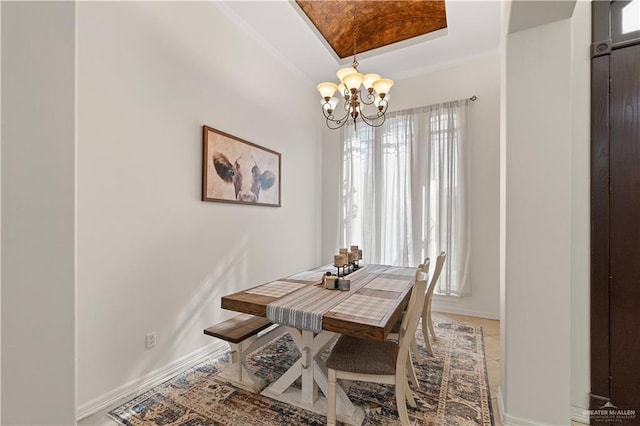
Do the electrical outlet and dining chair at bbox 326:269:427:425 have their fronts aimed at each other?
yes

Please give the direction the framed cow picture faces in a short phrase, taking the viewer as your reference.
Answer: facing the viewer and to the right of the viewer

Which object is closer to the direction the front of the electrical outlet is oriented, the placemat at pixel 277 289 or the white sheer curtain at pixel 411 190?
the placemat

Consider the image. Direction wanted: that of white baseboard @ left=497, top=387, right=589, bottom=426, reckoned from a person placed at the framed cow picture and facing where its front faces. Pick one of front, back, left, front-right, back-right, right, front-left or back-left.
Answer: front

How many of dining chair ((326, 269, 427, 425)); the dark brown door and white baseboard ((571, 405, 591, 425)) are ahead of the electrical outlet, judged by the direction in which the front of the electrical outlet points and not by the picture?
3

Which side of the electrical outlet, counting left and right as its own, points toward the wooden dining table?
front

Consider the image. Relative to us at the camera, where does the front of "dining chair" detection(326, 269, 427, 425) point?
facing to the left of the viewer

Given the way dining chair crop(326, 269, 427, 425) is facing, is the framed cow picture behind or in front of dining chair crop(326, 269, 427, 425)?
in front

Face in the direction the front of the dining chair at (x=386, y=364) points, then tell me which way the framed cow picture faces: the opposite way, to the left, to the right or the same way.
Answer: the opposite way

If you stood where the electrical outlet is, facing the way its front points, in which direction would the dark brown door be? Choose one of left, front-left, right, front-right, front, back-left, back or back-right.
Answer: front

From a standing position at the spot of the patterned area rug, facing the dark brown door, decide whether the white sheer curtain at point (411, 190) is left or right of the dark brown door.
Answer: left

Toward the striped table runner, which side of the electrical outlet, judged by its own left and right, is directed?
front

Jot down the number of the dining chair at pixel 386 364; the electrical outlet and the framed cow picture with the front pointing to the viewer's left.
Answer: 1

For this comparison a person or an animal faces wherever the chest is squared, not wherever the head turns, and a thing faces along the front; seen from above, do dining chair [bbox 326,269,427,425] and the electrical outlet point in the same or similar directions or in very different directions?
very different directions

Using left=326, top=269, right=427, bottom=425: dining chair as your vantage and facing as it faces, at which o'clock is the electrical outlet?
The electrical outlet is roughly at 12 o'clock from the dining chair.

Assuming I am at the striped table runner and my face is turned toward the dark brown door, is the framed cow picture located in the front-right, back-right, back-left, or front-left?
back-left

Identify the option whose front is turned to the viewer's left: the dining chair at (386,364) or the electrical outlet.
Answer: the dining chair
